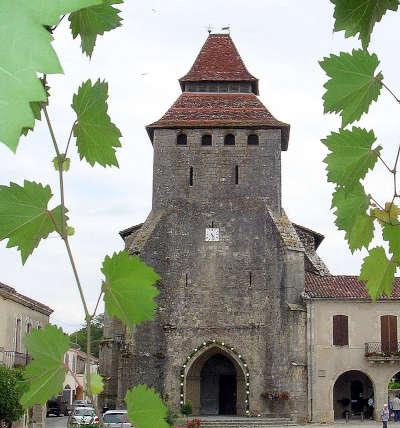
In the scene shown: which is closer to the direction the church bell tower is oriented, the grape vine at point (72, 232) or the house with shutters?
the grape vine

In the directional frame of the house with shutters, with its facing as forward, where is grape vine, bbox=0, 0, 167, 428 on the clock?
The grape vine is roughly at 12 o'clock from the house with shutters.

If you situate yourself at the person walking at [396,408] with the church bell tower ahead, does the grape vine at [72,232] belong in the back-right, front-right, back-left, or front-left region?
front-left

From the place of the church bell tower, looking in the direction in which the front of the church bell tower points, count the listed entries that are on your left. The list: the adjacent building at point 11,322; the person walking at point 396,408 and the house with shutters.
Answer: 2

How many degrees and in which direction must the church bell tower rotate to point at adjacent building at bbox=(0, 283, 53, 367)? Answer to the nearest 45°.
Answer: approximately 45° to its right

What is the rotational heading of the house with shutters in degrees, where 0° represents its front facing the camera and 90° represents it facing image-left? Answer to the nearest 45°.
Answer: approximately 0°

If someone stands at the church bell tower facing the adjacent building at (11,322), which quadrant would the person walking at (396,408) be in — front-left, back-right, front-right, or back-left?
back-left

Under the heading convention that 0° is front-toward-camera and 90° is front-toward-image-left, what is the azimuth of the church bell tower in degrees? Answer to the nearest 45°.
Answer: approximately 0°

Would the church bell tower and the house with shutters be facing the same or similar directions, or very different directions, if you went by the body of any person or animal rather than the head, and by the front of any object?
same or similar directions

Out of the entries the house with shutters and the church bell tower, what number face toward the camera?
2

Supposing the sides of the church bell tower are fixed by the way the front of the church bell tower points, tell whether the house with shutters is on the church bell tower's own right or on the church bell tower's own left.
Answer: on the church bell tower's own left

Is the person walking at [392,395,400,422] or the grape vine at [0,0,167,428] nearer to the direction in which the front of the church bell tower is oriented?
the grape vine
